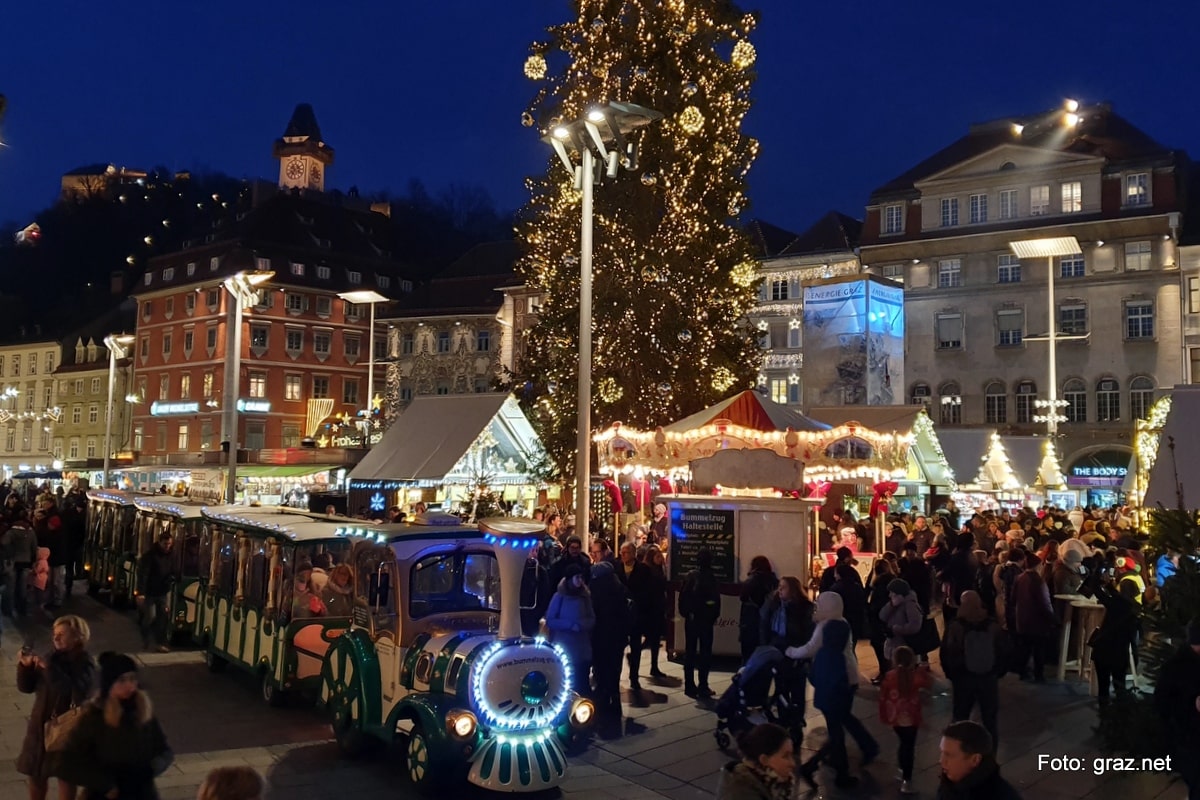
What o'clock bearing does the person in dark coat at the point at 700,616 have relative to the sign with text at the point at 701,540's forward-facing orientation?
The person in dark coat is roughly at 12 o'clock from the sign with text.

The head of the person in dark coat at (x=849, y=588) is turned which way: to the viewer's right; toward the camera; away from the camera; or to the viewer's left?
away from the camera

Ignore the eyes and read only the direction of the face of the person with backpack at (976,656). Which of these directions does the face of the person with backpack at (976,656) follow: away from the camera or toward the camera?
away from the camera

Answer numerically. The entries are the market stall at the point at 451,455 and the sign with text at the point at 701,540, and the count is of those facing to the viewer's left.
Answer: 0

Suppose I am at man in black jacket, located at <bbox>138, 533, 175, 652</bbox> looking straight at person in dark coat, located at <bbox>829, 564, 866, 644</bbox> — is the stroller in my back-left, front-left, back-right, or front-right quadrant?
front-right

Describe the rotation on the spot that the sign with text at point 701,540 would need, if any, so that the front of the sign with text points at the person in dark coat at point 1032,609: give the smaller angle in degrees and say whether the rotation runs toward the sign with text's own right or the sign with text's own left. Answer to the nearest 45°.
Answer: approximately 90° to the sign with text's own left

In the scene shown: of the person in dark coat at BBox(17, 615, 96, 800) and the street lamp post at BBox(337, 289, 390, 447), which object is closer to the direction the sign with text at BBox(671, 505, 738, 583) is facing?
the person in dark coat

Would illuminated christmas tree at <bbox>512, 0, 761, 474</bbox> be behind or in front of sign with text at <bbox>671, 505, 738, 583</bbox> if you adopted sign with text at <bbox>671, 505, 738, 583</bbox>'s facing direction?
behind

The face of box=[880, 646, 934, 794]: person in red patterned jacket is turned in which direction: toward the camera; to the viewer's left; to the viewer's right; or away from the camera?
away from the camera

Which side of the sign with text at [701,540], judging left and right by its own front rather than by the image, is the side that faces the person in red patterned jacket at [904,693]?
front

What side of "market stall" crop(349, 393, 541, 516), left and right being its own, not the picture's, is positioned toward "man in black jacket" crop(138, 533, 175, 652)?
right

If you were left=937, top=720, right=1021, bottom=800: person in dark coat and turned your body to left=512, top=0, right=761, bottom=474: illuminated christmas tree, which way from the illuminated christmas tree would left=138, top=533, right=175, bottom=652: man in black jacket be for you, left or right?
left

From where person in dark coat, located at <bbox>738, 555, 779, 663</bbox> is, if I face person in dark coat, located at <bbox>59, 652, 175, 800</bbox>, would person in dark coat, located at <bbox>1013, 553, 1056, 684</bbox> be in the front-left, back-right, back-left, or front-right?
back-left

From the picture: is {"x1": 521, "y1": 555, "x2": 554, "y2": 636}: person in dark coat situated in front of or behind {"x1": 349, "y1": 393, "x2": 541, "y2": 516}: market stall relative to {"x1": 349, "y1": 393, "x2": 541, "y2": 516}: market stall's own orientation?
in front

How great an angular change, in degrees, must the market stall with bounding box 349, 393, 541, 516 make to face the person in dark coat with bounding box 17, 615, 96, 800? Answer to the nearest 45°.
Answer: approximately 45° to its right

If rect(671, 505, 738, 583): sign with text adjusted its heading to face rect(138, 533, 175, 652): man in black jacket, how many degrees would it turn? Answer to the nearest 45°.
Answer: approximately 90° to its right

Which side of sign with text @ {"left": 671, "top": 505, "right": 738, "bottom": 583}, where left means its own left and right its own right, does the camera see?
front

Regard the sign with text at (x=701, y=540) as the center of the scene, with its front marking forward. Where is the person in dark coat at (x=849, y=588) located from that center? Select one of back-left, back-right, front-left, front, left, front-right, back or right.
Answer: front-left
